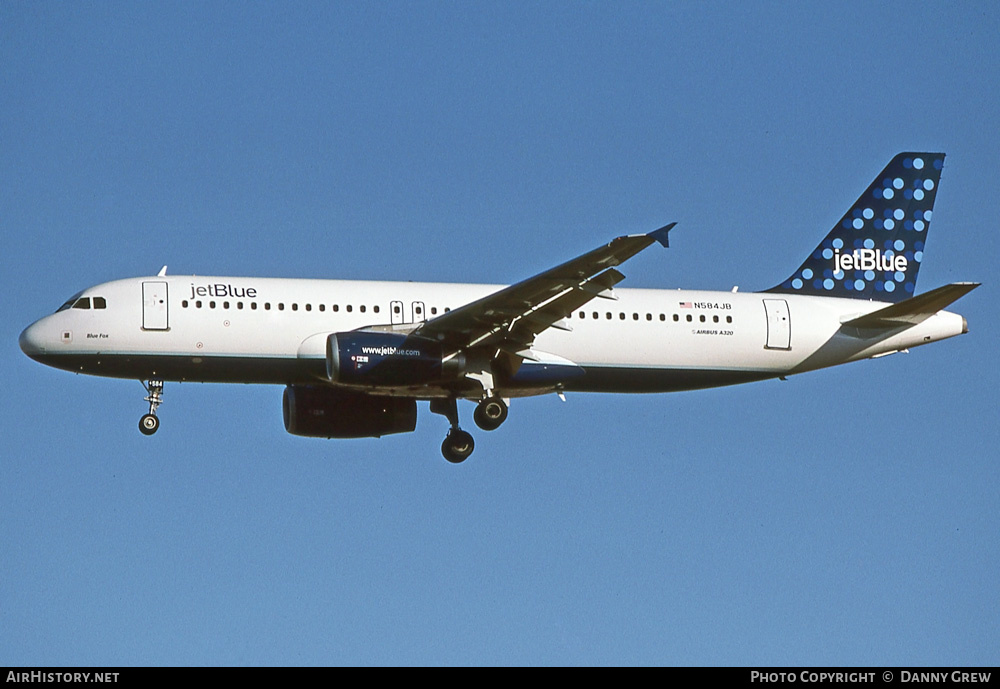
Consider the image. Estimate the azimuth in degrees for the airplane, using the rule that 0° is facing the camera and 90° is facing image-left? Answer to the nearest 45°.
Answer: approximately 90°
